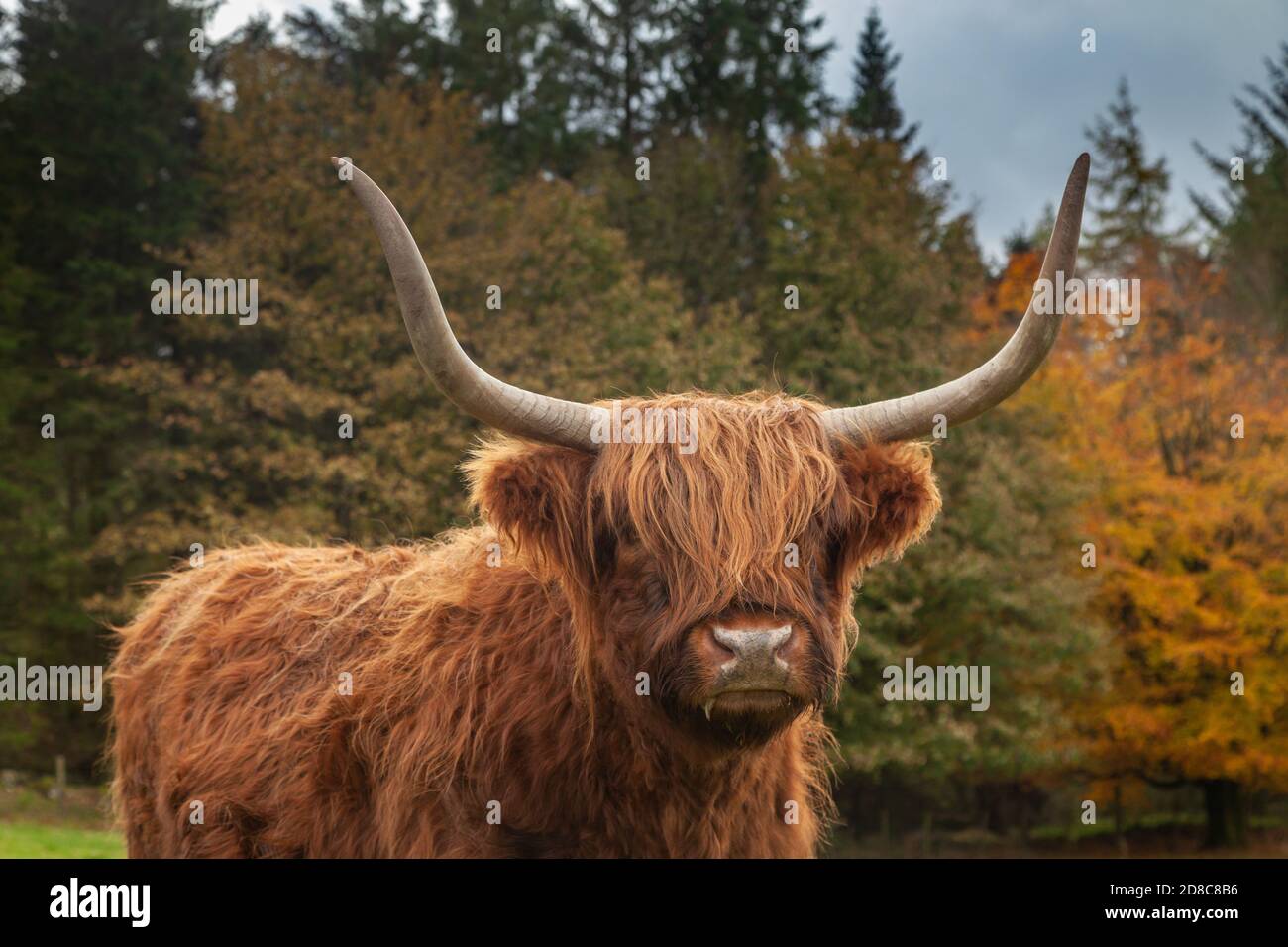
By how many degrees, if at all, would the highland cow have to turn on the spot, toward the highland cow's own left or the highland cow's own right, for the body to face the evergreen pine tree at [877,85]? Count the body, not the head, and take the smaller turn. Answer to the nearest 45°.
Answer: approximately 135° to the highland cow's own left

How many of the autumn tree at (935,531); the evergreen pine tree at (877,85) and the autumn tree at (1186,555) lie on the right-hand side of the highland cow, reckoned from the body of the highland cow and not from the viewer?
0

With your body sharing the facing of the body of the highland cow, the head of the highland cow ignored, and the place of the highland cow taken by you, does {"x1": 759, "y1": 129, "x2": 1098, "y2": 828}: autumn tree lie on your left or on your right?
on your left

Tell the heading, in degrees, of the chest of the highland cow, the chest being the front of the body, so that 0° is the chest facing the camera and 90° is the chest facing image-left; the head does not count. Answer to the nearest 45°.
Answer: approximately 315°

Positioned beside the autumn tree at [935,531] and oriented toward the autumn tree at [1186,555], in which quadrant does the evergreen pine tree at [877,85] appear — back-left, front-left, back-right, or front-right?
front-left
